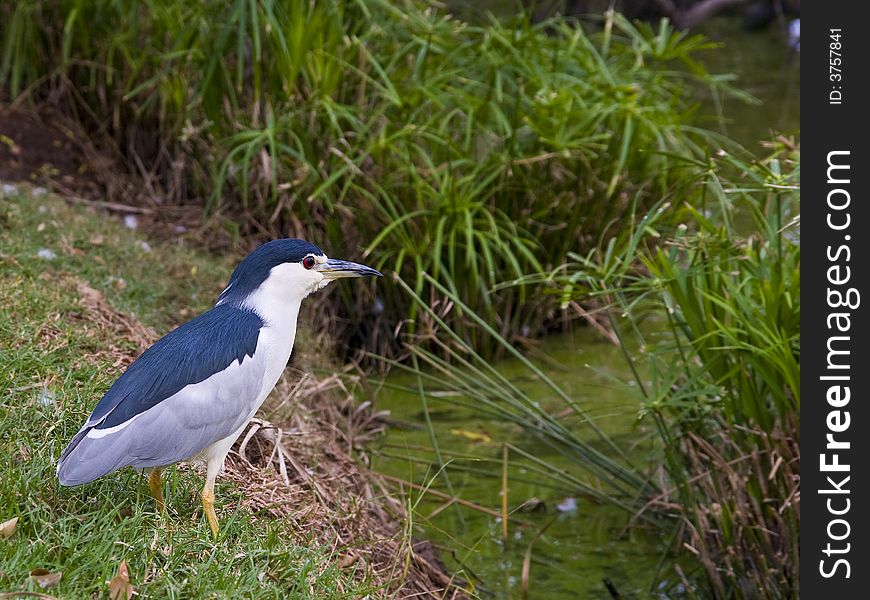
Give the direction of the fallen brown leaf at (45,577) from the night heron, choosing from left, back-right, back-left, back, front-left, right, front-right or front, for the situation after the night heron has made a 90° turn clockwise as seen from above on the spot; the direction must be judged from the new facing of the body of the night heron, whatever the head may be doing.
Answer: front-right

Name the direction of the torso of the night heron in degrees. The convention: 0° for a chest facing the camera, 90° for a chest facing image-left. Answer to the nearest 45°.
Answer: approximately 270°

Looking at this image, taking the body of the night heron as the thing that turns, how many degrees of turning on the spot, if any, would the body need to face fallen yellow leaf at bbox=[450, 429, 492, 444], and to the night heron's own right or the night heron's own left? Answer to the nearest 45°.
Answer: approximately 45° to the night heron's own left

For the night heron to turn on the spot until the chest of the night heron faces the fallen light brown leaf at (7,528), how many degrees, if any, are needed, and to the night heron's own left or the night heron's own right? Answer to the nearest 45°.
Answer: approximately 135° to the night heron's own right
